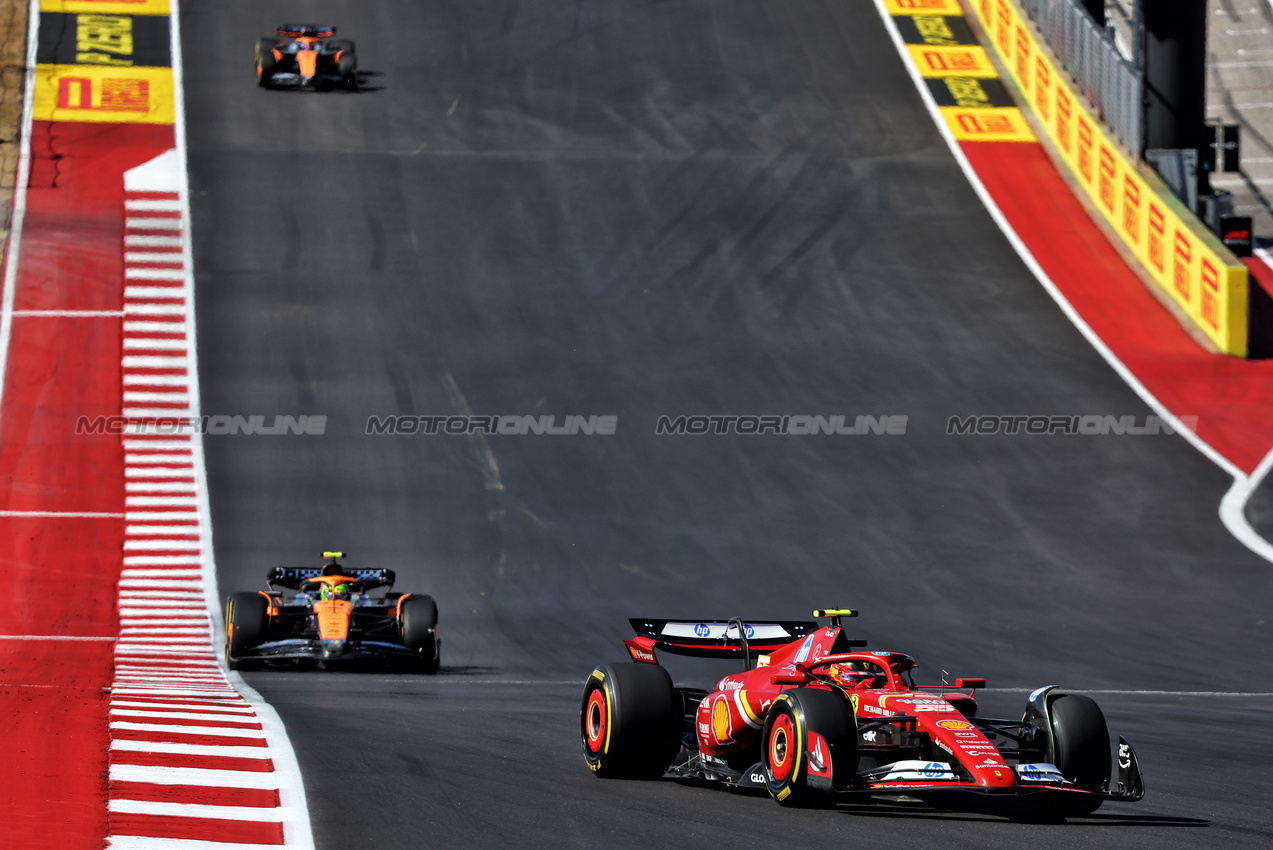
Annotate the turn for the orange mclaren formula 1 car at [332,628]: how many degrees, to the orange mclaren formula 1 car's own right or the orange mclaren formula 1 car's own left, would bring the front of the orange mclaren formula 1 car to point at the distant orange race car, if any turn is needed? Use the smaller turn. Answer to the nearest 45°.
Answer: approximately 180°

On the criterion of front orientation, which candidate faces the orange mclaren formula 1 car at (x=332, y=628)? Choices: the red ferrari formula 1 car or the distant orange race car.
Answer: the distant orange race car

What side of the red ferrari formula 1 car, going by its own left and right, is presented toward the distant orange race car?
back

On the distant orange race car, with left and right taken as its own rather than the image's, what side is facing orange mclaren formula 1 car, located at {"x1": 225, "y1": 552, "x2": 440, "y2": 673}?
front

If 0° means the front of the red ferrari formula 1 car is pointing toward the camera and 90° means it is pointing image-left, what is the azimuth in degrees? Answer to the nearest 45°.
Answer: approximately 315°

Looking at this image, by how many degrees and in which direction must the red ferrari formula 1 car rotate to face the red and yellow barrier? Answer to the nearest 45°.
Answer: approximately 135° to its left

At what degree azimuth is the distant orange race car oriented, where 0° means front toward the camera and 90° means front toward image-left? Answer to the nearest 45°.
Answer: approximately 0°

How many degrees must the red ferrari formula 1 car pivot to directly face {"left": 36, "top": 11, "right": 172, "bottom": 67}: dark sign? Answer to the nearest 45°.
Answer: approximately 180°

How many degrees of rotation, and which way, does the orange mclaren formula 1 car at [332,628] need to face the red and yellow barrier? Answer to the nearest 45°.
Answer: approximately 135° to its left

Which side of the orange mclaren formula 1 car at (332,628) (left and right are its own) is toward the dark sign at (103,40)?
back

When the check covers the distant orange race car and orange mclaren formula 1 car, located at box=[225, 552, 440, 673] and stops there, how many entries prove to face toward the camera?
2
